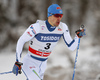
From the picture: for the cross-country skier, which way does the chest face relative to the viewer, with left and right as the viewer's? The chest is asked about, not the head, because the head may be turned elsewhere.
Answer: facing the viewer and to the right of the viewer
